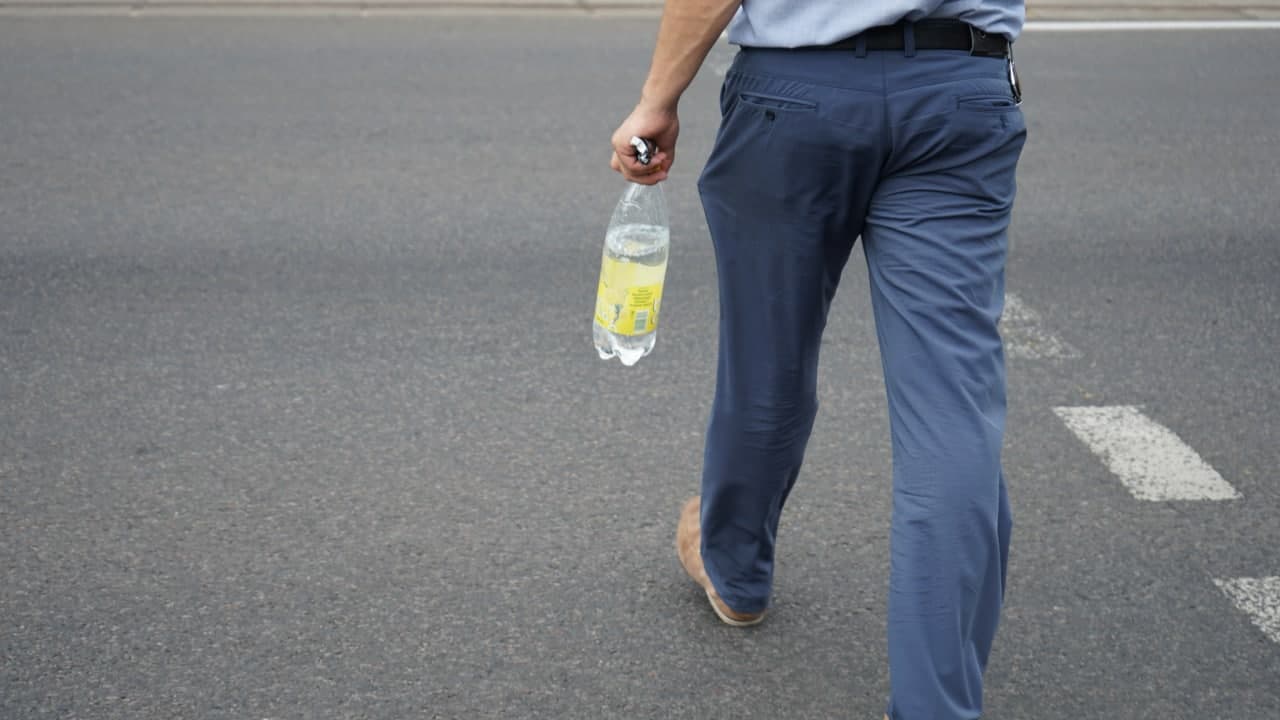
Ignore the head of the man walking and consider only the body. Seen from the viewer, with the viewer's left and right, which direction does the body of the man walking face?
facing away from the viewer
